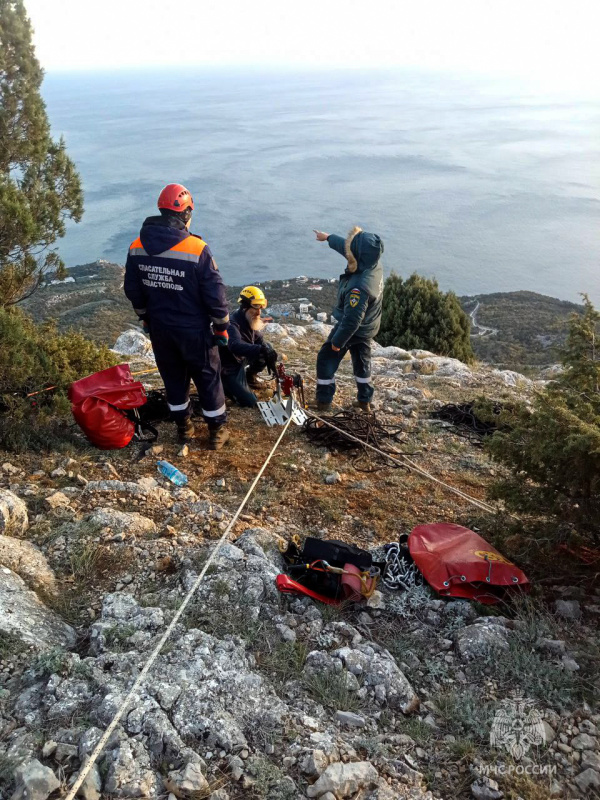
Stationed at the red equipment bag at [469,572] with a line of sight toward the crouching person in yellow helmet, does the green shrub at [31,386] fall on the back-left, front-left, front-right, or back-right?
front-left

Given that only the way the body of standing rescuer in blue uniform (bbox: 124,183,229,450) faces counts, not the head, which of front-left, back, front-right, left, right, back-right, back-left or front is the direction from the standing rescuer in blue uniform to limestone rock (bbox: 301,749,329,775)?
back-right

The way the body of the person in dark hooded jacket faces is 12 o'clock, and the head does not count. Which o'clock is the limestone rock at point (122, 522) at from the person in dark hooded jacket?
The limestone rock is roughly at 10 o'clock from the person in dark hooded jacket.

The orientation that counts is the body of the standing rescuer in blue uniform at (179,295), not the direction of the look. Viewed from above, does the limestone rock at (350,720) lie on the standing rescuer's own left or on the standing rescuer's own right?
on the standing rescuer's own right

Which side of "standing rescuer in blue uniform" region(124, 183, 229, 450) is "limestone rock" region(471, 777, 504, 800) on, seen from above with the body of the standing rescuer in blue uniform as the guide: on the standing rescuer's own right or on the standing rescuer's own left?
on the standing rescuer's own right

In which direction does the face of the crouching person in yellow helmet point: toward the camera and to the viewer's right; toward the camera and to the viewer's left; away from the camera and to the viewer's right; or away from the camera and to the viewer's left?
toward the camera and to the viewer's right

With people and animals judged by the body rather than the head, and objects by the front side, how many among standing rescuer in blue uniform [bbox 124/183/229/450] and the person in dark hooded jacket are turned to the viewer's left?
1

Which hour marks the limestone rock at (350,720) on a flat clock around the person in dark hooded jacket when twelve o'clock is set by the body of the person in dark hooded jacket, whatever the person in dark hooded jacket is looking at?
The limestone rock is roughly at 9 o'clock from the person in dark hooded jacket.

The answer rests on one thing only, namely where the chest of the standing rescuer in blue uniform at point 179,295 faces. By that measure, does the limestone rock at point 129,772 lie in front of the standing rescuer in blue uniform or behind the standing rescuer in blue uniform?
behind

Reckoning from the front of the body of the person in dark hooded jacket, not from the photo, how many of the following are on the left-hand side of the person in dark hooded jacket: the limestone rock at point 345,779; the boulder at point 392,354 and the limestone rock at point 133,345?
1

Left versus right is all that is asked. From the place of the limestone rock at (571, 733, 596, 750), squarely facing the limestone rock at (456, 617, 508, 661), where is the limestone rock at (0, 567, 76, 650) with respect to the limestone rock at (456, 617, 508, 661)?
left

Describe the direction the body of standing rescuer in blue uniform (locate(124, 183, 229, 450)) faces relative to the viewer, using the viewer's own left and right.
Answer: facing away from the viewer and to the right of the viewer

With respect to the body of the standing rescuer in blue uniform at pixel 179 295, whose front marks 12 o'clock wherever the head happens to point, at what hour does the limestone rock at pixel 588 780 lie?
The limestone rock is roughly at 4 o'clock from the standing rescuer in blue uniform.

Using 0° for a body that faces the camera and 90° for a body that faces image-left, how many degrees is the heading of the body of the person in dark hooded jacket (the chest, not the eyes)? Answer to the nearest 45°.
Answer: approximately 90°

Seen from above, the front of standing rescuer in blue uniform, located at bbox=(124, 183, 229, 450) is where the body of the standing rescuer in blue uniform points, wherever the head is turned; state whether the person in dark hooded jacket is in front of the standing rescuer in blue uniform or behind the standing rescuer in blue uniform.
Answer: in front
